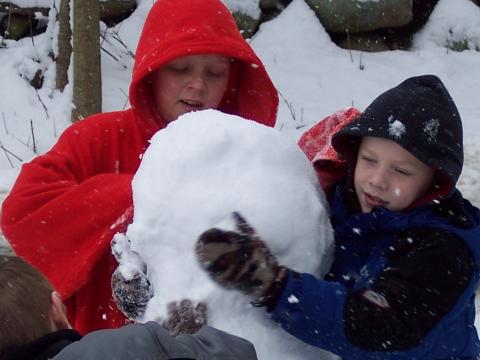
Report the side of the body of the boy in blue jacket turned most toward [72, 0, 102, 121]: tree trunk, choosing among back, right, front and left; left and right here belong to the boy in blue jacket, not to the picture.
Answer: right

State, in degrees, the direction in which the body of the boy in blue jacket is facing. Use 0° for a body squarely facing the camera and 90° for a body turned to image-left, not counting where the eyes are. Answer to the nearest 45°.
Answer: approximately 45°

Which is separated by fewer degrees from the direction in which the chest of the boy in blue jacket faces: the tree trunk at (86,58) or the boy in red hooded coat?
the boy in red hooded coat

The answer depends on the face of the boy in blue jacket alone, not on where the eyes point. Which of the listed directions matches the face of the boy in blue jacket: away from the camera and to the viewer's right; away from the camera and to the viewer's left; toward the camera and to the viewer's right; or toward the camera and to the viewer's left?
toward the camera and to the viewer's left

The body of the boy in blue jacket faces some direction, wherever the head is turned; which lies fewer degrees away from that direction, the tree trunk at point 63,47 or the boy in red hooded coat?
the boy in red hooded coat

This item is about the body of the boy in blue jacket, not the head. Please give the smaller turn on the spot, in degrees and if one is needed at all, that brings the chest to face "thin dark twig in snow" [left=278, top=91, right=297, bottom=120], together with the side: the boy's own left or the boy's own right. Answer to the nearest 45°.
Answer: approximately 135° to the boy's own right

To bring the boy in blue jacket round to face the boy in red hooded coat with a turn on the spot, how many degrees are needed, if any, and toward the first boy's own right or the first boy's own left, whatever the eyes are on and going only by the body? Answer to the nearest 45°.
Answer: approximately 90° to the first boy's own right

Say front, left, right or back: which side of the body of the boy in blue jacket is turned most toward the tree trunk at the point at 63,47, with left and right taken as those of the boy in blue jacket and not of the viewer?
right
